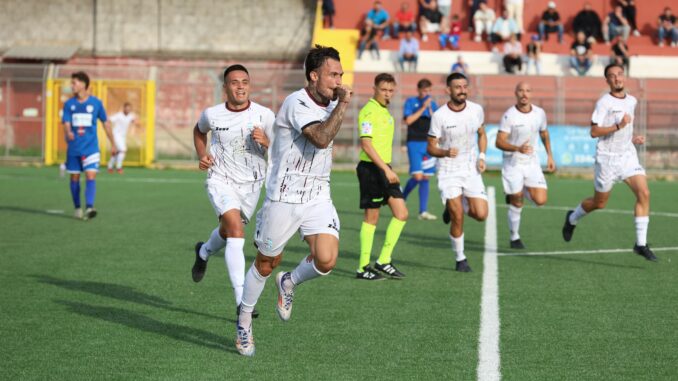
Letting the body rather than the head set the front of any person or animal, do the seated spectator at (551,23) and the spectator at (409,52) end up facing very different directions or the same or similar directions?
same or similar directions

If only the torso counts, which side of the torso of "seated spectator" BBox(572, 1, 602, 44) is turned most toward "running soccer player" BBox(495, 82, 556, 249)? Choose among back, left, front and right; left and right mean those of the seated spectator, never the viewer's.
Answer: front

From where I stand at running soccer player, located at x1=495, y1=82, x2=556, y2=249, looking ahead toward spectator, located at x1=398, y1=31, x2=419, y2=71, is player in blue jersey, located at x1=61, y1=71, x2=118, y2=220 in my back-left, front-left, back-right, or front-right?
front-left

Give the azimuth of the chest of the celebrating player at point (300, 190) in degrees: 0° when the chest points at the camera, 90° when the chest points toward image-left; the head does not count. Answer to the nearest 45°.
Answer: approximately 315°

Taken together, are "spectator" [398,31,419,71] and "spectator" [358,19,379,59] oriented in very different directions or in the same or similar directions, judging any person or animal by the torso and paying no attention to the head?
same or similar directions

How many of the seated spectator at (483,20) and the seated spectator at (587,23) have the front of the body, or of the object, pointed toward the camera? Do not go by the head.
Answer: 2

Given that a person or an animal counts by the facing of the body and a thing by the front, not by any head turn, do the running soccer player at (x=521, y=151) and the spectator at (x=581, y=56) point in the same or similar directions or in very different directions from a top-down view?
same or similar directions

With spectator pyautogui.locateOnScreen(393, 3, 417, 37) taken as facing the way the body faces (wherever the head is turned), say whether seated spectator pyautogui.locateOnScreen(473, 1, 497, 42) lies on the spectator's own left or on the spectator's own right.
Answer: on the spectator's own left

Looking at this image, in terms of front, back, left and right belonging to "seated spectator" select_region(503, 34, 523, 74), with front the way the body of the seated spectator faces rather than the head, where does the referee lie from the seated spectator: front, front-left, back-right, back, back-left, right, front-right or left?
front

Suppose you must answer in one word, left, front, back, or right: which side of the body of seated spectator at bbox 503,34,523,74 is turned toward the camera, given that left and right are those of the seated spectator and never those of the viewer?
front

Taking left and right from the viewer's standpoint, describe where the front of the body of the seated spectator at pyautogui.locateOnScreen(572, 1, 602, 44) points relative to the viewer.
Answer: facing the viewer

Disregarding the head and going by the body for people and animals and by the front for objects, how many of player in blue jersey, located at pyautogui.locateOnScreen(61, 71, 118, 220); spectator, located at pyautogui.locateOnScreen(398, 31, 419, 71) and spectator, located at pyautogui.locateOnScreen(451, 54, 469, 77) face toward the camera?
3

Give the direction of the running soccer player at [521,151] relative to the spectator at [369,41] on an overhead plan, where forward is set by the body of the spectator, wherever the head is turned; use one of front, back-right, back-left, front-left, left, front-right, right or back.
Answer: front

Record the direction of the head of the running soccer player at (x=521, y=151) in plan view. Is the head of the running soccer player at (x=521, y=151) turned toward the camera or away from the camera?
toward the camera

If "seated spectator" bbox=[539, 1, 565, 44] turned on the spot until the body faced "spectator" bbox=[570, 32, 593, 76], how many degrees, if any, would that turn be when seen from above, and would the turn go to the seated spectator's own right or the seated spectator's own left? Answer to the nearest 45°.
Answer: approximately 45° to the seated spectator's own left

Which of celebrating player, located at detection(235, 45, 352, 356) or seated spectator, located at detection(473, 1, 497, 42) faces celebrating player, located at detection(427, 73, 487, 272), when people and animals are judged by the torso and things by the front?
the seated spectator

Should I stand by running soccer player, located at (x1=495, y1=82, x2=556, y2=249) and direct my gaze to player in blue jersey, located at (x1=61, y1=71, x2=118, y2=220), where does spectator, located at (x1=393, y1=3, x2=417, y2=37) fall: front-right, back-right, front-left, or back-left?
front-right

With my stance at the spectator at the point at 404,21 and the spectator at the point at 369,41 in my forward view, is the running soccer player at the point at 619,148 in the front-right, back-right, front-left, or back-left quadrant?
front-left

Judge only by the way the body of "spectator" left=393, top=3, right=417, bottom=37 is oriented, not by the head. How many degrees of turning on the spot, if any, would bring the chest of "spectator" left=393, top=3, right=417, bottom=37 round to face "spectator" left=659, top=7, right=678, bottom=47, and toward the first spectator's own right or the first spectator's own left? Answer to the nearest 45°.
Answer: approximately 90° to the first spectator's own left

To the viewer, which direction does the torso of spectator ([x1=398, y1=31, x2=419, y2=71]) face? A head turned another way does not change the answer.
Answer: toward the camera
